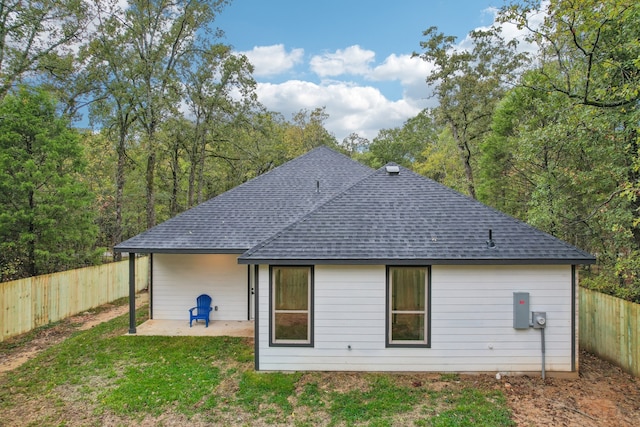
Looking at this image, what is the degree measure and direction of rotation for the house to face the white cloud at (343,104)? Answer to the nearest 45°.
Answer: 0° — it already faces it

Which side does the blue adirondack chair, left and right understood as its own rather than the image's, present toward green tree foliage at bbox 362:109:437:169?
back

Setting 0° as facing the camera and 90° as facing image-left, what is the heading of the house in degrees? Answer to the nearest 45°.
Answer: approximately 180°

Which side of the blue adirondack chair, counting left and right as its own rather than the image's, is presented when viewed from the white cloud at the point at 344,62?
back

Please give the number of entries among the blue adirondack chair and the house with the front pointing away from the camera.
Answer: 1

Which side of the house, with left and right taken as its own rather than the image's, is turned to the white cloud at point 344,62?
front

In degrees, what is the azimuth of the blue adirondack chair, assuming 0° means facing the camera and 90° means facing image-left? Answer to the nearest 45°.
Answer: approximately 45°

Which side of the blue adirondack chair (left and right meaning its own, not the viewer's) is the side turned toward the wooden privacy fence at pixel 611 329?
left

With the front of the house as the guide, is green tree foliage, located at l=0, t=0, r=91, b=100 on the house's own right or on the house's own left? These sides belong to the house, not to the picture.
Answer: on the house's own left

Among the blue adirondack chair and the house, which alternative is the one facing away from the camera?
the house
